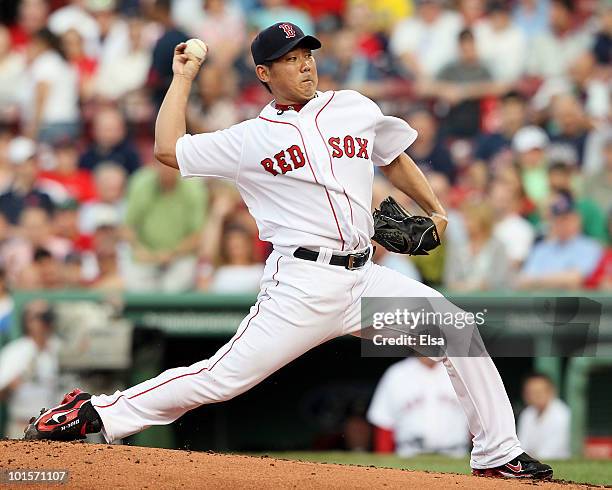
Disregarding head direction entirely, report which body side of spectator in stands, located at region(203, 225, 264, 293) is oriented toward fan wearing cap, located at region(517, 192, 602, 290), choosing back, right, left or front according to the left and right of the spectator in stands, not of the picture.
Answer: left

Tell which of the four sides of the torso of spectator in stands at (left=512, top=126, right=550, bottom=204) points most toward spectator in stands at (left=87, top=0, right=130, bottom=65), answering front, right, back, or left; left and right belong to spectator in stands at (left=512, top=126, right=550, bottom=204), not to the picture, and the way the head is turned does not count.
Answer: right

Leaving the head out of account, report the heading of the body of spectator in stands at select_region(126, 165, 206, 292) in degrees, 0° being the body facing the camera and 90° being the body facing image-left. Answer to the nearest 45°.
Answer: approximately 0°

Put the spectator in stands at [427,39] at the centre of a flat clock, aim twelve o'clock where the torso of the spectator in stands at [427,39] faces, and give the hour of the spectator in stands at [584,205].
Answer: the spectator in stands at [584,205] is roughly at 11 o'clock from the spectator in stands at [427,39].

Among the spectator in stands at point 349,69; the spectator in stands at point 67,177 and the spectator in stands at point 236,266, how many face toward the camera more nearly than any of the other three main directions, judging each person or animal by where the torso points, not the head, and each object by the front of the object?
3

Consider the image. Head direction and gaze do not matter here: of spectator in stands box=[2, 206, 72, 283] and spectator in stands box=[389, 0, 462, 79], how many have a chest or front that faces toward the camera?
2

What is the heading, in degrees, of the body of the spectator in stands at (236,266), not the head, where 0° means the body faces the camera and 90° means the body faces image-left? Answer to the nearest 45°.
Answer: approximately 0°
